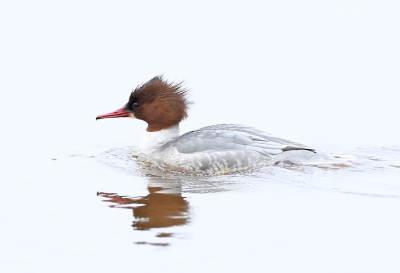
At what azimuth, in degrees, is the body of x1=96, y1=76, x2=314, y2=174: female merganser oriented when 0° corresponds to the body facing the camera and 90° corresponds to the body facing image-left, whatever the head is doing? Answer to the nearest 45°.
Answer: approximately 90°
